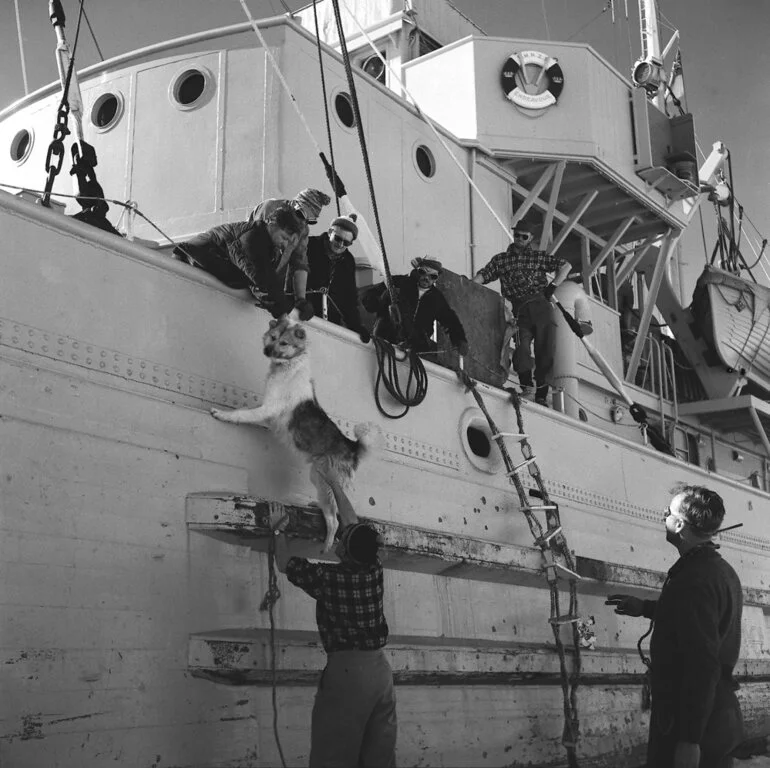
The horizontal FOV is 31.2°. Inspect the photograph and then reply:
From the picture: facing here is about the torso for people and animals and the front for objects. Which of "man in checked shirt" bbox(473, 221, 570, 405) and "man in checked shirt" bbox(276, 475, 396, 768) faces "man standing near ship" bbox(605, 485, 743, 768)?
"man in checked shirt" bbox(473, 221, 570, 405)

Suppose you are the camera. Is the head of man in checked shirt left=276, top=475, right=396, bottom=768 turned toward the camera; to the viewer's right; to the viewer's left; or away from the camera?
away from the camera

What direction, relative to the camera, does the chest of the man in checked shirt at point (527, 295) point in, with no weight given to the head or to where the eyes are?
toward the camera

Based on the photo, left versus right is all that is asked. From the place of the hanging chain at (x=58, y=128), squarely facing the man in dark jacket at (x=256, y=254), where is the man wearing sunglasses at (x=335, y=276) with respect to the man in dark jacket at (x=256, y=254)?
left

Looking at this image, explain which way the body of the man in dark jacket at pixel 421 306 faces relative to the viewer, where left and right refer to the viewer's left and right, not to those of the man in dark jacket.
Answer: facing the viewer

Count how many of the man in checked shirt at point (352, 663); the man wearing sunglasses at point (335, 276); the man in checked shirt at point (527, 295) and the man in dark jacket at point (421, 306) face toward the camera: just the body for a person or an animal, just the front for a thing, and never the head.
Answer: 3

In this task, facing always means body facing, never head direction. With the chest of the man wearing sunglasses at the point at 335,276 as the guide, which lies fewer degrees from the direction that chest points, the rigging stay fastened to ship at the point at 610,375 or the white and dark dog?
the white and dark dog

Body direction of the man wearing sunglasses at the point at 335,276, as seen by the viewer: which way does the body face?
toward the camera

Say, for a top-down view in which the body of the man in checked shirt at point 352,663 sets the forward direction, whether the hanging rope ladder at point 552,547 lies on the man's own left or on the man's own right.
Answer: on the man's own right

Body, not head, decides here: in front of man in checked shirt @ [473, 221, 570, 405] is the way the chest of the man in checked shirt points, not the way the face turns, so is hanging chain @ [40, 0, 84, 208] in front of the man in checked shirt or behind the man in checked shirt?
in front

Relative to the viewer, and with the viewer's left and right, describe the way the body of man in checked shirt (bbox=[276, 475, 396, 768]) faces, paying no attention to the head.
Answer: facing away from the viewer and to the left of the viewer

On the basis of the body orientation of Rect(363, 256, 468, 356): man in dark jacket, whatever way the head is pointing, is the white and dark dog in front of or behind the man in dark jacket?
in front

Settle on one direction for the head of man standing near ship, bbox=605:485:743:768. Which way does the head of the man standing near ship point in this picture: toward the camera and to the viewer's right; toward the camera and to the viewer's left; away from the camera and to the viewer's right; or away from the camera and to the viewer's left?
away from the camera and to the viewer's left
